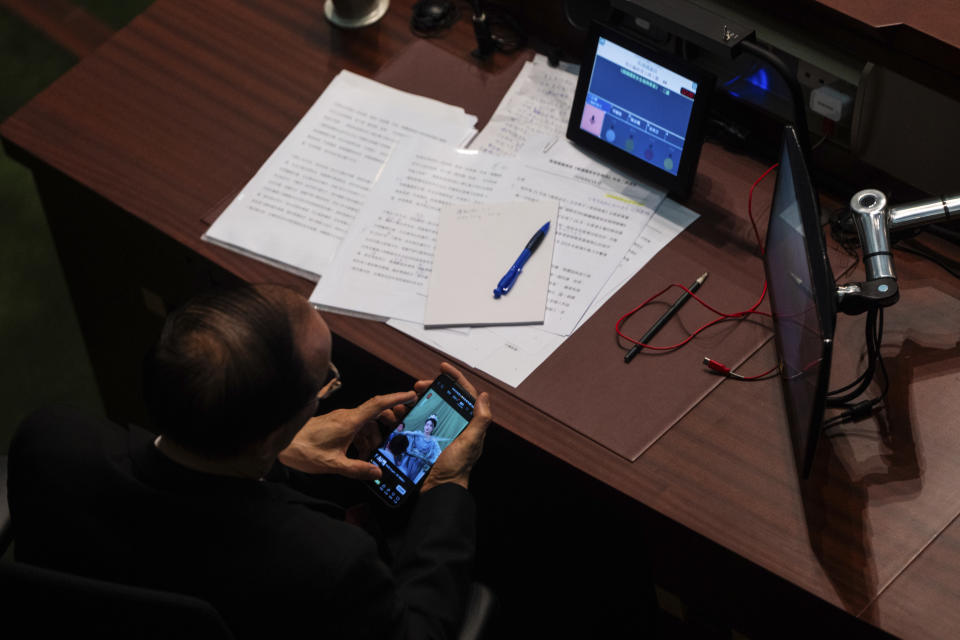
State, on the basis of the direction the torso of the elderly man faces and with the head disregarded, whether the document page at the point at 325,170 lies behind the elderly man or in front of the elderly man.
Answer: in front

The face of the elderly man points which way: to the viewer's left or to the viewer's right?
to the viewer's right

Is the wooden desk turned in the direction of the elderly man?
yes

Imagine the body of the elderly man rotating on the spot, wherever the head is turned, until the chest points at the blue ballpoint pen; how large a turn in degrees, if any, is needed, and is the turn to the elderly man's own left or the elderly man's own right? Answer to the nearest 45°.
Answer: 0° — they already face it

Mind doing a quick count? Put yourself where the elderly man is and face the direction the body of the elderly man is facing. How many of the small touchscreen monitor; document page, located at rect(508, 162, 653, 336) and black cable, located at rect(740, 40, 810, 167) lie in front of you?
3

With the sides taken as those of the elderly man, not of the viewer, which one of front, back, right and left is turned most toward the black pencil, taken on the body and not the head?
front

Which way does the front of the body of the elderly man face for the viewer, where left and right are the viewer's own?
facing away from the viewer and to the right of the viewer

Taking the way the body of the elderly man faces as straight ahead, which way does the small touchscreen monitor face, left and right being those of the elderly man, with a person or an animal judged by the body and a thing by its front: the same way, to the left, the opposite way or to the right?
the opposite way

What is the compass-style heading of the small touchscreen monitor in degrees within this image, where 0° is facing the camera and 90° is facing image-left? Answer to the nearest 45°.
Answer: approximately 45°

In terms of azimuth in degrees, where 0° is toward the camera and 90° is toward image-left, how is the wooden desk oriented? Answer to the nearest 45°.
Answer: approximately 45°

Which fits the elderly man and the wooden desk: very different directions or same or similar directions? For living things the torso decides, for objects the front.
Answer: very different directions
